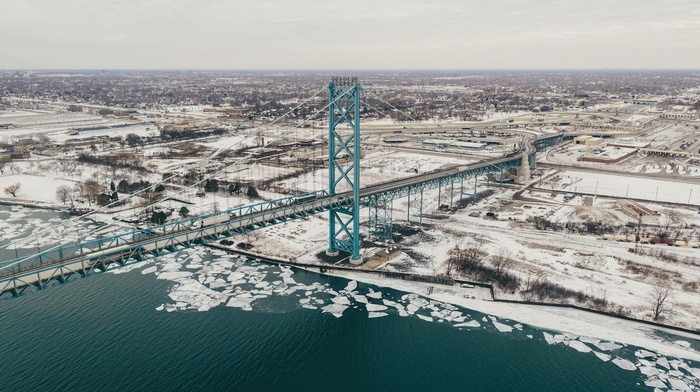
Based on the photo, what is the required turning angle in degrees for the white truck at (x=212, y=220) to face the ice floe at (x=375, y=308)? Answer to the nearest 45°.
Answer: approximately 90° to its left

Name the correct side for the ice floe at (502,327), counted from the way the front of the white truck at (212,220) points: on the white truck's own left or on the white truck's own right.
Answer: on the white truck's own left

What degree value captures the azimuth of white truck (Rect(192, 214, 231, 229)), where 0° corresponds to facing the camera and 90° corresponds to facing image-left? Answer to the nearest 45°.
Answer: approximately 45°

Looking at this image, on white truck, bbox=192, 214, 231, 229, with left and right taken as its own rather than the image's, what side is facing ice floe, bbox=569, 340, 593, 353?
left

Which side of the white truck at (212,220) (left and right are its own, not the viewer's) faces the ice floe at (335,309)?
left

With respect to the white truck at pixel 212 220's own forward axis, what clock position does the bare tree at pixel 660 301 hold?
The bare tree is roughly at 8 o'clock from the white truck.
